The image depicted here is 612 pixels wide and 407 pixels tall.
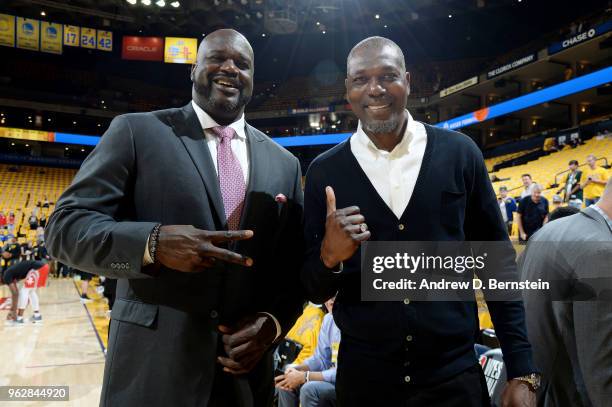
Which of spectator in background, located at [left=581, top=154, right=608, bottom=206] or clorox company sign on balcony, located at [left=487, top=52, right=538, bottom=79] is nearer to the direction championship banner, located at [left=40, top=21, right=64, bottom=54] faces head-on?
the spectator in background

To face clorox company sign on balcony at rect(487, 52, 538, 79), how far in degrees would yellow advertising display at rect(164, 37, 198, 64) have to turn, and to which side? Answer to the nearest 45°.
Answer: approximately 45° to its left

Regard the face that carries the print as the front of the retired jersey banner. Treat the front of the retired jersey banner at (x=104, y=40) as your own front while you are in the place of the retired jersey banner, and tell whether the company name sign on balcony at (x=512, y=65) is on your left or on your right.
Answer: on your left

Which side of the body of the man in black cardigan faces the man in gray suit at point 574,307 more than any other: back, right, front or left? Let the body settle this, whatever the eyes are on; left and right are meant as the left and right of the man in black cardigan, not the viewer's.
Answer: left

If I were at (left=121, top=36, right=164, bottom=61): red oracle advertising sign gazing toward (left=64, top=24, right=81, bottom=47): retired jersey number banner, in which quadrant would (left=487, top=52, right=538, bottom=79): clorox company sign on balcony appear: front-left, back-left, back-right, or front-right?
back-left

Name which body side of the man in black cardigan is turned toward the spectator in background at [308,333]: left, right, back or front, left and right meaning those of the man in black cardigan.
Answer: back

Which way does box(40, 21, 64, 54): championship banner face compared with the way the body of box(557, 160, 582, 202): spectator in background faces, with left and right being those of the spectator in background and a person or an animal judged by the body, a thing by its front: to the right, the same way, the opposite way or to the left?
to the left

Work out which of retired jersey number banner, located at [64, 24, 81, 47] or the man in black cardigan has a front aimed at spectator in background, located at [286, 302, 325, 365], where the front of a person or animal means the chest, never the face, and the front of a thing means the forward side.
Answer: the retired jersey number banner

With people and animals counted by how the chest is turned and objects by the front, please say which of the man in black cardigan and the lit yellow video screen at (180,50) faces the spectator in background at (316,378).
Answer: the lit yellow video screen
